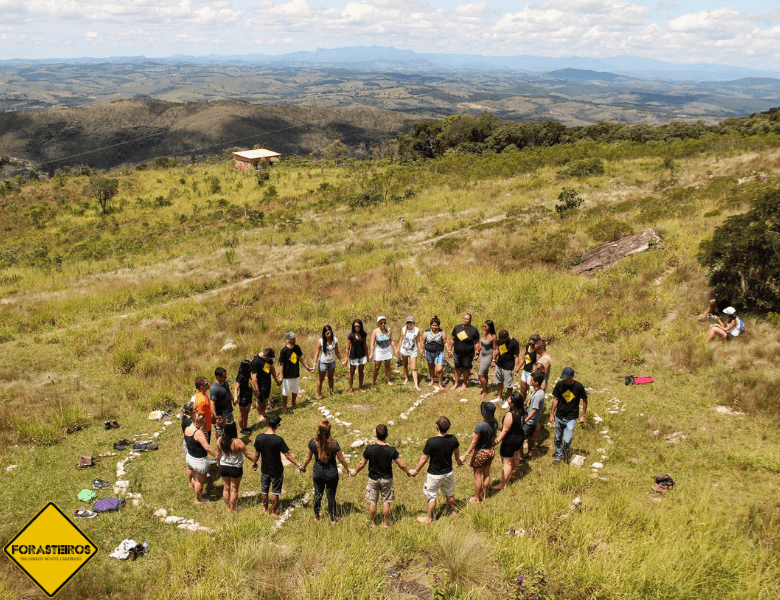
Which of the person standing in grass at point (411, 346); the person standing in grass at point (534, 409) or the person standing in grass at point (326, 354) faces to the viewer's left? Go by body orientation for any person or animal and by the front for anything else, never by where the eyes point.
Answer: the person standing in grass at point (534, 409)

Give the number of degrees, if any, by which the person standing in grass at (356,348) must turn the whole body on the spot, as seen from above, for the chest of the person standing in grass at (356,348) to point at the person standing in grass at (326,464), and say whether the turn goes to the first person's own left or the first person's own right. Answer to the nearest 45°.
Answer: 0° — they already face them

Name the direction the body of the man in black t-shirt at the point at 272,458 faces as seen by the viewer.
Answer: away from the camera

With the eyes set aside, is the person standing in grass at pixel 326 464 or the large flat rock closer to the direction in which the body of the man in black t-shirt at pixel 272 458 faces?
the large flat rock

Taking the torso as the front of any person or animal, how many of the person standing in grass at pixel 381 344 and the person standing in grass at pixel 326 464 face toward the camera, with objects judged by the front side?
1

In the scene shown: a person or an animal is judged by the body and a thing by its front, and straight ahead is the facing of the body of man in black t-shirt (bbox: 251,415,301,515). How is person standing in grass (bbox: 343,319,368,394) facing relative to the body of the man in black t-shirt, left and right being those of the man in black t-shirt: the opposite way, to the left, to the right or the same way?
the opposite way

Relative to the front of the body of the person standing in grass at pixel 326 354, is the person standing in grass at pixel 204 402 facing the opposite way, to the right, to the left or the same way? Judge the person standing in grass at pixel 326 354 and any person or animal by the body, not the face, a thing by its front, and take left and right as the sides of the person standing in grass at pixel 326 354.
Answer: to the left

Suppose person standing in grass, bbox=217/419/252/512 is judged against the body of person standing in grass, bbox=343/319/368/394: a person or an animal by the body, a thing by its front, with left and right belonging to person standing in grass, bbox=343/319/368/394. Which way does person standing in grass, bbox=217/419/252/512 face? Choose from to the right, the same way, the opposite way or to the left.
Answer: the opposite way

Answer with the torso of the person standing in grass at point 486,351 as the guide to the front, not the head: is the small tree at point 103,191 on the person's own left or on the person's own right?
on the person's own right

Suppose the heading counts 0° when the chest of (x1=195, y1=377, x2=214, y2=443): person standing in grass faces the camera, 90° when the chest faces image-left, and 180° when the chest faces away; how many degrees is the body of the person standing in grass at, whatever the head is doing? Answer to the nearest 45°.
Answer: approximately 270°

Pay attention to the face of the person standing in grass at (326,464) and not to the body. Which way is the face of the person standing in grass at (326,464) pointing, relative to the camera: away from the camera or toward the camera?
away from the camera

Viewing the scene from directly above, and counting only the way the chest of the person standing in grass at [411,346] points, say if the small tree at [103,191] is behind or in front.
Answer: behind

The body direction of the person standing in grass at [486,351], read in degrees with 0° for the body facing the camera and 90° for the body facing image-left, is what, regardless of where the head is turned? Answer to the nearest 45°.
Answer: approximately 45°

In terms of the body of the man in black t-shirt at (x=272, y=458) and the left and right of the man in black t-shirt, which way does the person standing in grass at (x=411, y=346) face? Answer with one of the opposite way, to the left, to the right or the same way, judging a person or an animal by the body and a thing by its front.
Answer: the opposite way
